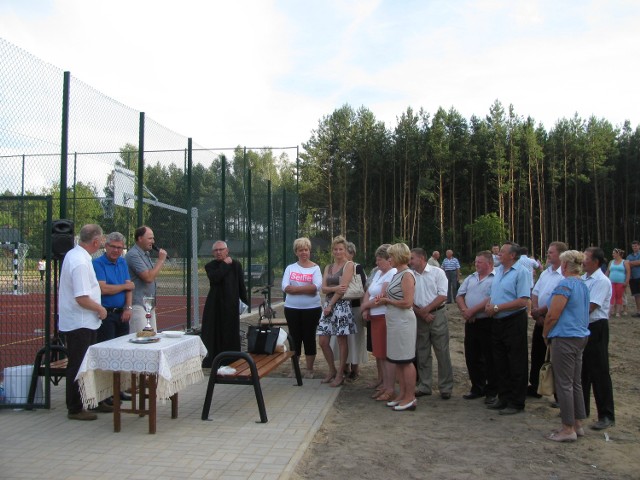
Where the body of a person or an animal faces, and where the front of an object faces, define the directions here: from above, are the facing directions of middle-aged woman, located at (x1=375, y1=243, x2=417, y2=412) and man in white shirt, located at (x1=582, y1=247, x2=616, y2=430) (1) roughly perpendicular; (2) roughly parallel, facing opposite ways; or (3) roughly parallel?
roughly parallel

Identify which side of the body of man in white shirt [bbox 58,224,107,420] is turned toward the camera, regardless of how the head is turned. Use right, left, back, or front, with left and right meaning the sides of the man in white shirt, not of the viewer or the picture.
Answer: right

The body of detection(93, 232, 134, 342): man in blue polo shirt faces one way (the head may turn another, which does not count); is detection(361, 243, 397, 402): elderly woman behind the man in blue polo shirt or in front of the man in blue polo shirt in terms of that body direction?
in front

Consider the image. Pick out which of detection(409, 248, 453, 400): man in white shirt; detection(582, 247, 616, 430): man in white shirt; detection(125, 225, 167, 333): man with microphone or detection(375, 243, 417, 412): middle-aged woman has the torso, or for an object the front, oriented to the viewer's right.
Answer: the man with microphone

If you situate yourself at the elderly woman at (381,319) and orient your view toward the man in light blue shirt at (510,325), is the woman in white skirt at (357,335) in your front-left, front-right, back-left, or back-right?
back-left

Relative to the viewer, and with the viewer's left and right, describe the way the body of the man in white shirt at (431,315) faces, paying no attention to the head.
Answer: facing the viewer and to the left of the viewer

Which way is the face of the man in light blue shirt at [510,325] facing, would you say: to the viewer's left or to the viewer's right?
to the viewer's left

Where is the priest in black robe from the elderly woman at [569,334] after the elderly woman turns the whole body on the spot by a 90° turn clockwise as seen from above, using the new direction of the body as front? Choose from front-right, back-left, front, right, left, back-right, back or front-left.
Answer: back-left

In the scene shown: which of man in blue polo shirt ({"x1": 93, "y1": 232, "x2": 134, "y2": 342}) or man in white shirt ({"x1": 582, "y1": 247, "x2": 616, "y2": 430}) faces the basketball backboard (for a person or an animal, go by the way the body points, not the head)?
the man in white shirt

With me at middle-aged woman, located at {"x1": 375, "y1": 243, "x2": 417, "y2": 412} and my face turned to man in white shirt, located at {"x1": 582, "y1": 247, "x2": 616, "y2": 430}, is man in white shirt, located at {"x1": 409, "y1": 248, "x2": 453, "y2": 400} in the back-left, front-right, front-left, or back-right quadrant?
front-left

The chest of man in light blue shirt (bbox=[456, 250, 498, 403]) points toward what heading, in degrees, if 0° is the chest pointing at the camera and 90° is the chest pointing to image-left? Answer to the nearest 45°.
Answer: approximately 45°

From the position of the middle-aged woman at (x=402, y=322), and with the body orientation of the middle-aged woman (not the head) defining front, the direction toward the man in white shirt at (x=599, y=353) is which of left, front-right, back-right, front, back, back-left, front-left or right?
back

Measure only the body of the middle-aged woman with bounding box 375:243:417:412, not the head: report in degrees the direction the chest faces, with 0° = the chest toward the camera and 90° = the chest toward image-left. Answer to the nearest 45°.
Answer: approximately 90°

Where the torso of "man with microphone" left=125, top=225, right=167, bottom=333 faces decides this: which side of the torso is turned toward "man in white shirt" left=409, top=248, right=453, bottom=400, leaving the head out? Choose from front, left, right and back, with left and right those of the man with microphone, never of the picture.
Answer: front

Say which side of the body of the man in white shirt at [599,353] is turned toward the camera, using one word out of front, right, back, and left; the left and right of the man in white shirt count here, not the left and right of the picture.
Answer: left

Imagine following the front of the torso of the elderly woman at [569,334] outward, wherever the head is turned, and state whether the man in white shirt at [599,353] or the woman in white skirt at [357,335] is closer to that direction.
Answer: the woman in white skirt

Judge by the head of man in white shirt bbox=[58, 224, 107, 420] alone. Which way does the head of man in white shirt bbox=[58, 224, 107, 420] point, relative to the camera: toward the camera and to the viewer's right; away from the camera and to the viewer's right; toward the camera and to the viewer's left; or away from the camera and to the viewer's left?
away from the camera and to the viewer's right

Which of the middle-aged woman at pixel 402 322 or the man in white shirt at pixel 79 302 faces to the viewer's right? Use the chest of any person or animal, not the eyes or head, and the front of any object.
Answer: the man in white shirt

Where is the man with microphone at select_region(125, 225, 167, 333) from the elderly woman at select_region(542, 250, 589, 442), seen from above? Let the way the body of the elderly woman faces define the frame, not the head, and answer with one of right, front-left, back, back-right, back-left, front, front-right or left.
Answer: front-left
